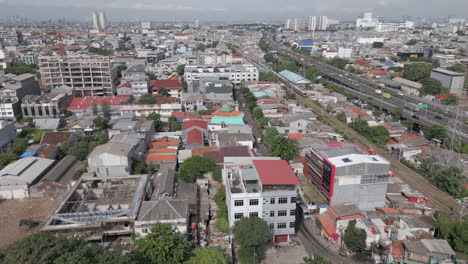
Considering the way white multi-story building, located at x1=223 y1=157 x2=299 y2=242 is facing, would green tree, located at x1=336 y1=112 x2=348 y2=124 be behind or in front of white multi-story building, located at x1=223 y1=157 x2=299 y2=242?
behind

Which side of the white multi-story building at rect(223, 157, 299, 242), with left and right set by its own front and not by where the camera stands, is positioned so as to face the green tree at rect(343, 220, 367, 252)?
left

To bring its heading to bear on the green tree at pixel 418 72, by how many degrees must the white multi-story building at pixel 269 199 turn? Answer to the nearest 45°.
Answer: approximately 135° to its left

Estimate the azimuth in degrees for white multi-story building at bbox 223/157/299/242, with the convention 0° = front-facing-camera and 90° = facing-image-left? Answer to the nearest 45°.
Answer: approximately 0°

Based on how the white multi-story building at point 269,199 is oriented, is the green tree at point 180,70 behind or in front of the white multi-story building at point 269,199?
behind

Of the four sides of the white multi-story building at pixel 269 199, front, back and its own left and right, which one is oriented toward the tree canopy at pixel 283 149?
back

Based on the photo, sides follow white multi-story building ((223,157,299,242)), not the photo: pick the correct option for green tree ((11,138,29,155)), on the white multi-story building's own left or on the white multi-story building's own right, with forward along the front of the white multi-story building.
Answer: on the white multi-story building's own right

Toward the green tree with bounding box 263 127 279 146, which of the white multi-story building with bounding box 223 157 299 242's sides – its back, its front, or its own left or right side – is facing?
back

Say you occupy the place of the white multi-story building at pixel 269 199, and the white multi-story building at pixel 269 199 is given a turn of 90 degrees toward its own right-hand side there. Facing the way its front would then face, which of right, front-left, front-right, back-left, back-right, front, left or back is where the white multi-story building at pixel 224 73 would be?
right

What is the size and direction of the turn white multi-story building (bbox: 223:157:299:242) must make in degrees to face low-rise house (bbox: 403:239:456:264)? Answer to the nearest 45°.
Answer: approximately 90° to its left

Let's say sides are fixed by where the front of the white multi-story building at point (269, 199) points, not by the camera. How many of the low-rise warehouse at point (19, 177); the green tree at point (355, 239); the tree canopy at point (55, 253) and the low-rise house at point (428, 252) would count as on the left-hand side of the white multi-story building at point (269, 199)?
2

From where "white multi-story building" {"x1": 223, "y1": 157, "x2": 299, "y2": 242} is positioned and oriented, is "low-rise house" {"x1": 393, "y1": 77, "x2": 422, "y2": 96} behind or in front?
behind

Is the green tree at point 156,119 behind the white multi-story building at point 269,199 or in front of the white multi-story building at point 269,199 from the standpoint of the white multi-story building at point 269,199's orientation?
behind
